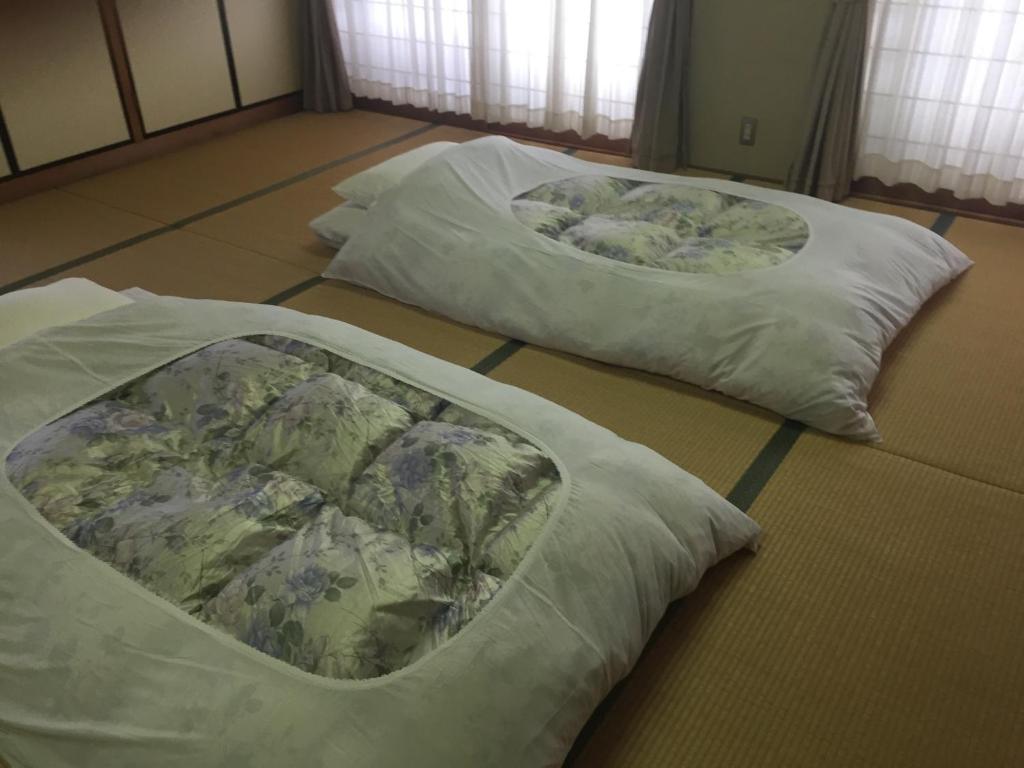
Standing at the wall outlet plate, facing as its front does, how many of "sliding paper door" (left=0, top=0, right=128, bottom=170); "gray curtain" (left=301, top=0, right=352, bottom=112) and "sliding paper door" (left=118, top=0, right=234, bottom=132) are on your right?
3

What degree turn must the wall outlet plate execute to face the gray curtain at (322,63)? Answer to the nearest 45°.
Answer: approximately 90° to its right

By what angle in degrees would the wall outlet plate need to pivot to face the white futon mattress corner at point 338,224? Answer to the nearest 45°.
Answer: approximately 45° to its right

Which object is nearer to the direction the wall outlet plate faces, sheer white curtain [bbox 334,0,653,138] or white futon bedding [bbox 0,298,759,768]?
the white futon bedding

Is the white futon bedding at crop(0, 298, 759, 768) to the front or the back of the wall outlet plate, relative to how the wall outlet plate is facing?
to the front

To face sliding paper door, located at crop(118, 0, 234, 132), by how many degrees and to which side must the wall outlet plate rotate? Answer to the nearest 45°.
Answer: approximately 90° to its right

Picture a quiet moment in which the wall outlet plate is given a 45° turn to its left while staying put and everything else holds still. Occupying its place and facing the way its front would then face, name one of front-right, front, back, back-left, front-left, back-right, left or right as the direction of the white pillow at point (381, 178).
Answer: right

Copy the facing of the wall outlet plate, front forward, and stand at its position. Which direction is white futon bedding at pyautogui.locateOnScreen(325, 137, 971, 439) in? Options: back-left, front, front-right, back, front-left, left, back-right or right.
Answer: front

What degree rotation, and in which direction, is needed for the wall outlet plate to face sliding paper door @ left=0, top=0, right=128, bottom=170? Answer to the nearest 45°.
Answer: approximately 90° to its right

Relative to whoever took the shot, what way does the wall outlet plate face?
facing the viewer

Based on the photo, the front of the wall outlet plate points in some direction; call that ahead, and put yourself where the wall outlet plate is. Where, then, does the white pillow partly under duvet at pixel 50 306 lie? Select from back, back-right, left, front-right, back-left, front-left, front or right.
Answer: front-right

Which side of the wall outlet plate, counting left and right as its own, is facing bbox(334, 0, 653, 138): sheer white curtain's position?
right
